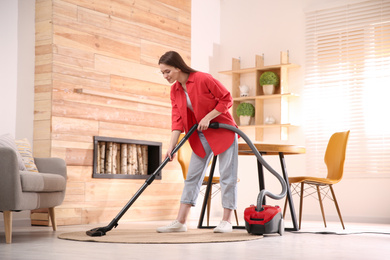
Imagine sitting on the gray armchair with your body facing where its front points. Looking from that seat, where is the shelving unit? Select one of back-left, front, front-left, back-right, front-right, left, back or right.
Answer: left

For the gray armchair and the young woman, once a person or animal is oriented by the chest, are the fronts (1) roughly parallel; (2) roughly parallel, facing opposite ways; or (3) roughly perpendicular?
roughly perpendicular

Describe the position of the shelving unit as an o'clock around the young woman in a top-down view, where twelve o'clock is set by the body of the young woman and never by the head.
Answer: The shelving unit is roughly at 5 o'clock from the young woman.

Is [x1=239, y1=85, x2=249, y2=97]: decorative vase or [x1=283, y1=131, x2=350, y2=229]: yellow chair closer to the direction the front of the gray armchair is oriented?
the yellow chair

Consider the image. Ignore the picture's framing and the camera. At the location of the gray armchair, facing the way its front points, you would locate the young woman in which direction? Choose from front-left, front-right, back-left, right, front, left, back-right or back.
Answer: front-left

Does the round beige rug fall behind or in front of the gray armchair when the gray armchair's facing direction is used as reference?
in front

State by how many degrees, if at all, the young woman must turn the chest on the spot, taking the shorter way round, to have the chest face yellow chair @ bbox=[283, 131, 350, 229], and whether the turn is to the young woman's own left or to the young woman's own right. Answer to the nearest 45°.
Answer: approximately 180°

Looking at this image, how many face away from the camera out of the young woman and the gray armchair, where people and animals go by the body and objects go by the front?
0

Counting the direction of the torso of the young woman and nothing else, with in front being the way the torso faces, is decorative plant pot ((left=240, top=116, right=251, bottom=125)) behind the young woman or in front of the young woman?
behind

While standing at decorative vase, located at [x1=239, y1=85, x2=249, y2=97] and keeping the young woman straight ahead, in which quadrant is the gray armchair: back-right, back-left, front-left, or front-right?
front-right

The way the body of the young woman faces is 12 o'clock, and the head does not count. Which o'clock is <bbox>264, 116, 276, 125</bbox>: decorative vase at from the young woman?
The decorative vase is roughly at 5 o'clock from the young woman.

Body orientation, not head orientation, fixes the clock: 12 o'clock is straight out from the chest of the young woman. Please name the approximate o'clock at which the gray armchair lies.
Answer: The gray armchair is roughly at 1 o'clock from the young woman.

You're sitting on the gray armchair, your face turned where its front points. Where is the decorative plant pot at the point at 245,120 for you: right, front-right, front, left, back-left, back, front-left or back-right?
left

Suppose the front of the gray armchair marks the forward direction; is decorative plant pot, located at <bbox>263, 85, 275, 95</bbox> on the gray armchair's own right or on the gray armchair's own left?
on the gray armchair's own left

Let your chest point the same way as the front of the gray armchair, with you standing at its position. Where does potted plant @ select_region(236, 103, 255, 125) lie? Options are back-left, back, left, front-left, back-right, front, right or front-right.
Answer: left
